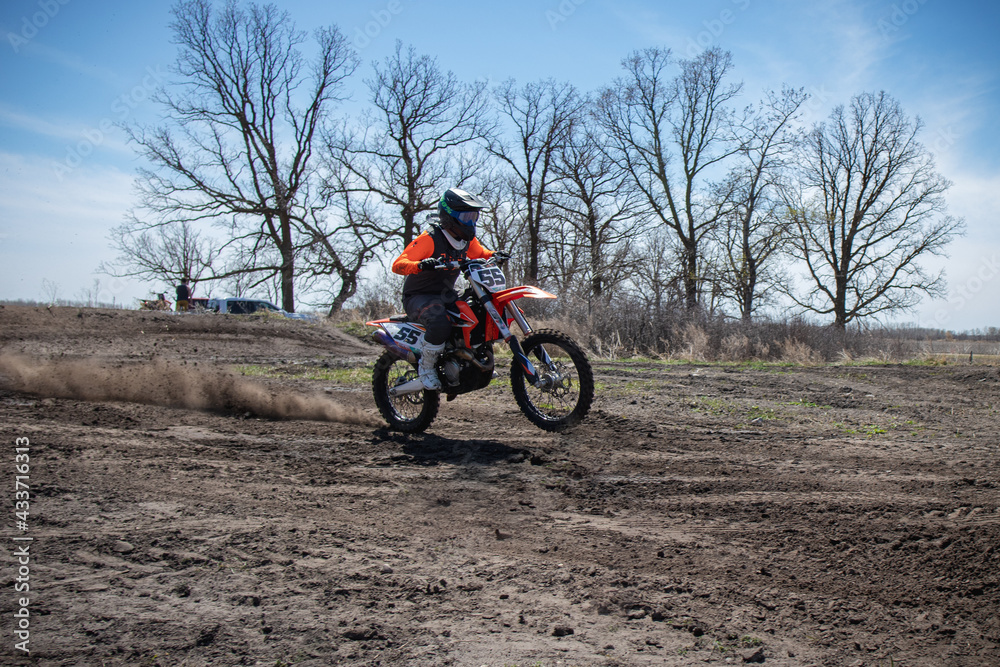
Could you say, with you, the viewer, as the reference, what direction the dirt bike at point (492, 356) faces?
facing the viewer and to the right of the viewer

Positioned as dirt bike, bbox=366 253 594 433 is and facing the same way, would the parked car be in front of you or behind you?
behind

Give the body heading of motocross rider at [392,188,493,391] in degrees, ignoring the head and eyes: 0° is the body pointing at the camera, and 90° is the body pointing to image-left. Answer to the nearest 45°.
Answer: approximately 315°

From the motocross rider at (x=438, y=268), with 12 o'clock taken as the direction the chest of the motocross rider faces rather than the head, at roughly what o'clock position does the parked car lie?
The parked car is roughly at 7 o'clock from the motocross rider.

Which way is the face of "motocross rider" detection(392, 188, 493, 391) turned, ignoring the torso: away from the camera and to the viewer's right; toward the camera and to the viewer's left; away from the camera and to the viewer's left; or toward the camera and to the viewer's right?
toward the camera and to the viewer's right
